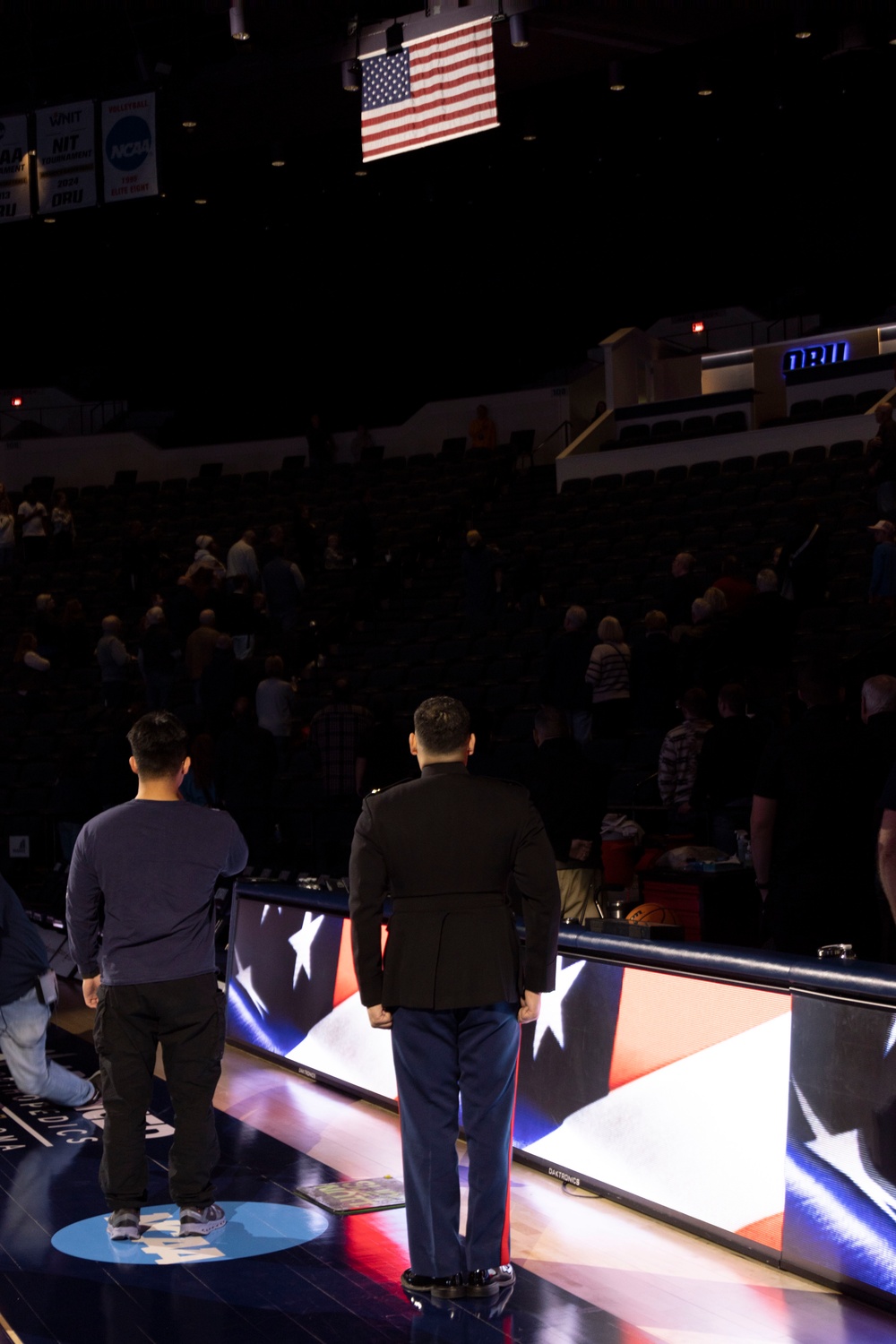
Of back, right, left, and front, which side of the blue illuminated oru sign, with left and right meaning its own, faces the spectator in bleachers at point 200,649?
front

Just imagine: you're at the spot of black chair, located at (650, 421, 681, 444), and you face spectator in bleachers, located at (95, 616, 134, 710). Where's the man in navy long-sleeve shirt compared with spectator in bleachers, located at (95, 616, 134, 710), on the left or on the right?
left

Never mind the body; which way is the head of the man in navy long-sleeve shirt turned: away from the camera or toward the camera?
away from the camera

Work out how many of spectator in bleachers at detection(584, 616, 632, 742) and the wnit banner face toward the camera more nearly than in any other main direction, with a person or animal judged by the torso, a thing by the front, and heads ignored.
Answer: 1

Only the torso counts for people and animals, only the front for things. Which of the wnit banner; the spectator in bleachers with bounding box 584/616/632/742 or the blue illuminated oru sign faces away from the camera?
the spectator in bleachers

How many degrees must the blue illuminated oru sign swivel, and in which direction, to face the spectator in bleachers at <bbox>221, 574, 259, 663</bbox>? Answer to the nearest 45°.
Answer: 0° — it already faces them

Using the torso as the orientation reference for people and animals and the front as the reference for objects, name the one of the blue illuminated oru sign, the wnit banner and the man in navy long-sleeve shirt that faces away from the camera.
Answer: the man in navy long-sleeve shirt

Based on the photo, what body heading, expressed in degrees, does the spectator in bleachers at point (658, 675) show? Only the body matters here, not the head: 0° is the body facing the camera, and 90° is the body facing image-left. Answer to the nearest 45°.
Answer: approximately 180°

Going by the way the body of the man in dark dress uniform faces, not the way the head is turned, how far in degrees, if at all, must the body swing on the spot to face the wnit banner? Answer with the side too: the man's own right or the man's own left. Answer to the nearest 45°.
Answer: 0° — they already face it

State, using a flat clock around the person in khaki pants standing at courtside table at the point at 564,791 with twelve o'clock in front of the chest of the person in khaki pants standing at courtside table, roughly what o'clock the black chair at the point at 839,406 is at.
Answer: The black chair is roughly at 2 o'clock from the person in khaki pants standing at courtside table.

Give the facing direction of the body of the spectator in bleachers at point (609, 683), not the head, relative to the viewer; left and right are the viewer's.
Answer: facing away from the viewer

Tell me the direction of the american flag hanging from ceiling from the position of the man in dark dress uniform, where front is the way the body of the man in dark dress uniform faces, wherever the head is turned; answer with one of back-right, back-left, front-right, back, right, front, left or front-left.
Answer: front

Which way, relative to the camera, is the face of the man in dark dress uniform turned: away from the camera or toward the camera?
away from the camera

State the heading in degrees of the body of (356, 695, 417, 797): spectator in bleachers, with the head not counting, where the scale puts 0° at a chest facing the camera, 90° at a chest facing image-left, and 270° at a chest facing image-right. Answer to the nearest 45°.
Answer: approximately 180°

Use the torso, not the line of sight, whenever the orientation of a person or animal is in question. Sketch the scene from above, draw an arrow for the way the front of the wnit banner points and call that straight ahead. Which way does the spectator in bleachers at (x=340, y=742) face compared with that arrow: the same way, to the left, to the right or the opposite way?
the opposite way

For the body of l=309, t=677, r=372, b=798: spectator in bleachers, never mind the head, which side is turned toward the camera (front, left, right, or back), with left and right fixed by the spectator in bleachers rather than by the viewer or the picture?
back

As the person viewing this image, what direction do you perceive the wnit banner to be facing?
facing the viewer

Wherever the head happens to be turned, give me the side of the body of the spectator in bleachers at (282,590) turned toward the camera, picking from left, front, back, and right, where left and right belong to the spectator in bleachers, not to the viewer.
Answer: back

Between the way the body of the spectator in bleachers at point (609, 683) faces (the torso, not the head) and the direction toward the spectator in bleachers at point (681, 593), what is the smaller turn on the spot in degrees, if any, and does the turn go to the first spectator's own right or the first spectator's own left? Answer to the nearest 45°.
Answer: approximately 45° to the first spectator's own right
